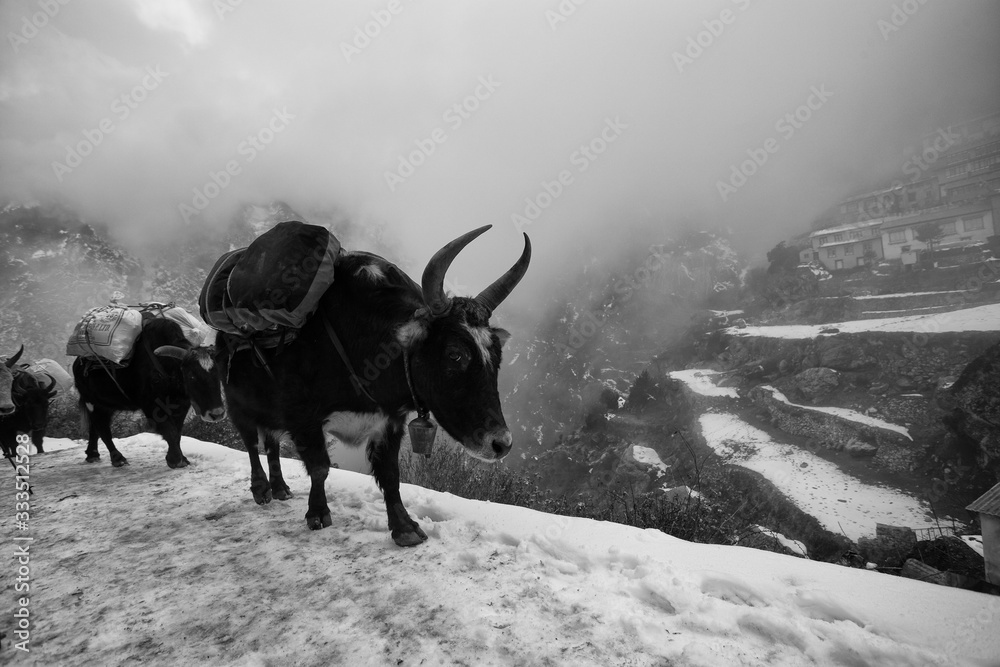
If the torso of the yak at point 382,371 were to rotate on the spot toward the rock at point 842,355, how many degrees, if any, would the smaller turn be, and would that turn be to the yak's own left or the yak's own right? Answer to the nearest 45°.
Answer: approximately 90° to the yak's own left

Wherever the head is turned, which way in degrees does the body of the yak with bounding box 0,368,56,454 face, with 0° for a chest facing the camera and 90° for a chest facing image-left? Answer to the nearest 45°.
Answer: approximately 315°

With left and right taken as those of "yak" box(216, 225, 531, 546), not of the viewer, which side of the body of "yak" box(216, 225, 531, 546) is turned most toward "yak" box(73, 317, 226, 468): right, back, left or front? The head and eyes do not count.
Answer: back
